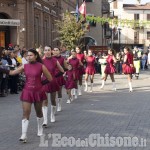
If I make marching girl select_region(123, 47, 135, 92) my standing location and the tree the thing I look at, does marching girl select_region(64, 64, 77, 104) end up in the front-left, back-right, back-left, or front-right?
back-left

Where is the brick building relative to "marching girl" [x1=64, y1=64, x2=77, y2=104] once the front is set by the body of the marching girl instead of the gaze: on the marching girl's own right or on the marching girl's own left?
on the marching girl's own right

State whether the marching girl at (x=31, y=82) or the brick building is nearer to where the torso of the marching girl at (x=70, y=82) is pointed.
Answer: the marching girl

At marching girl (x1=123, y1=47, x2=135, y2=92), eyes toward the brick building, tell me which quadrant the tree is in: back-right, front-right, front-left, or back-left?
front-right

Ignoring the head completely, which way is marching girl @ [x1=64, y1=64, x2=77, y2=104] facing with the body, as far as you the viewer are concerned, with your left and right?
facing the viewer and to the left of the viewer

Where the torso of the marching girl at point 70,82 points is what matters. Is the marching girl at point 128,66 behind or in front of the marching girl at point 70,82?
behind

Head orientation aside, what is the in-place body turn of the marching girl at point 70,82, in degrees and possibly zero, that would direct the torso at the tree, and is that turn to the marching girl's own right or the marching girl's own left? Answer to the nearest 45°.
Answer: approximately 135° to the marching girl's own right

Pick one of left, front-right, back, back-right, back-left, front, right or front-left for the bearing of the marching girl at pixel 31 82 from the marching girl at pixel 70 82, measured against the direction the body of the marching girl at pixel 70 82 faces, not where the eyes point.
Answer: front-left

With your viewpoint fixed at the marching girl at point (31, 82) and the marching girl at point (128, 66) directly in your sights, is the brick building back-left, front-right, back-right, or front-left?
front-left
